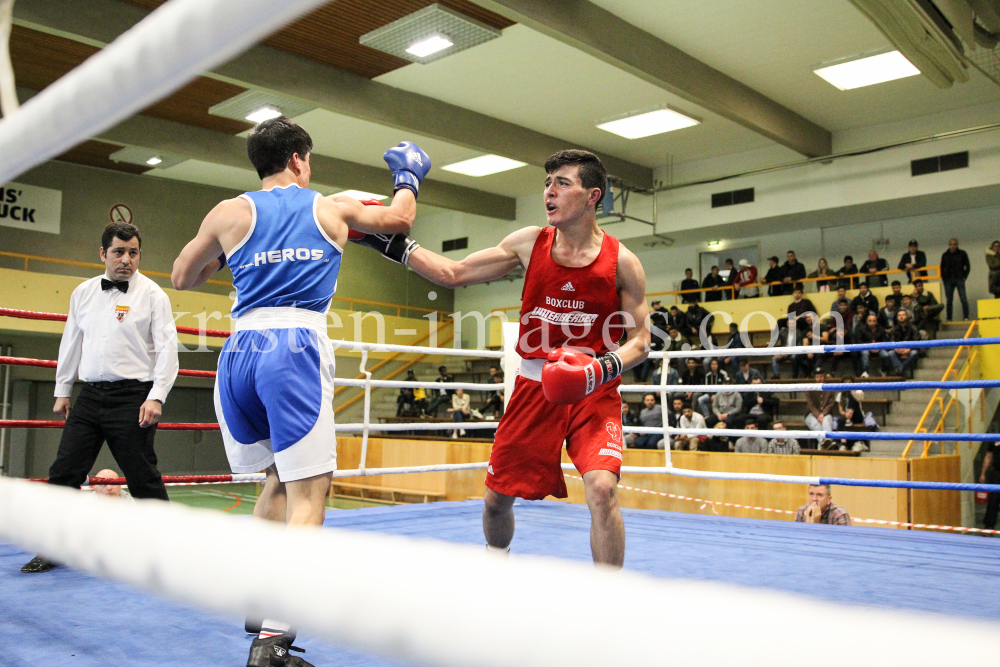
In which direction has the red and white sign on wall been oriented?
toward the camera

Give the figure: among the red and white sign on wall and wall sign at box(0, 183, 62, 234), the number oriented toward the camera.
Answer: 2

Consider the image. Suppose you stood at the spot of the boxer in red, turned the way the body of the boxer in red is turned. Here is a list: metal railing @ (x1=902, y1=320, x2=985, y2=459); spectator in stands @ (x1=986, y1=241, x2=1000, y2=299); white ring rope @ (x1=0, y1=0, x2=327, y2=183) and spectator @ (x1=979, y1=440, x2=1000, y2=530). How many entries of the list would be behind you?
3

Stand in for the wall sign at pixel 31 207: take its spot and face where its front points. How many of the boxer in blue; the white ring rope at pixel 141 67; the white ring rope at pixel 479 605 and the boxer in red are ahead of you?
4

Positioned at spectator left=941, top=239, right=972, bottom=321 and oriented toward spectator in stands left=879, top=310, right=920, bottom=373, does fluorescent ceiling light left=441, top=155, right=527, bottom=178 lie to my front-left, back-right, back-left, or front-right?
front-right

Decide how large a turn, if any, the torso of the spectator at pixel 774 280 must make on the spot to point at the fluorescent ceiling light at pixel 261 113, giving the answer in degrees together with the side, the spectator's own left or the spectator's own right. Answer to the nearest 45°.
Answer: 0° — they already face it

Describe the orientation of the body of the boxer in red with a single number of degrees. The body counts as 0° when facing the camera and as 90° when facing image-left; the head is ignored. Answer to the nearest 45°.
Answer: approximately 45°

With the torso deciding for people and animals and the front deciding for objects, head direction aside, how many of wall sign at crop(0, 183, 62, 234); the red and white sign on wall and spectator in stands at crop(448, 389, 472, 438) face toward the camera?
3

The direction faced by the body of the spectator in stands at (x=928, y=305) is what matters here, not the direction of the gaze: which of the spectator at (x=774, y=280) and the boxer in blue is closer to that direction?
the boxer in blue

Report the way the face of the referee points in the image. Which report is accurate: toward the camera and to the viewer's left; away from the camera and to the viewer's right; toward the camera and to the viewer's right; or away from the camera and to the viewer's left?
toward the camera and to the viewer's right

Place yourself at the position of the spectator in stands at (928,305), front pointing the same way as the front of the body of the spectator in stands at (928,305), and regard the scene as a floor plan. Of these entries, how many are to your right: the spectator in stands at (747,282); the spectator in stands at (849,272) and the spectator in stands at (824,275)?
3

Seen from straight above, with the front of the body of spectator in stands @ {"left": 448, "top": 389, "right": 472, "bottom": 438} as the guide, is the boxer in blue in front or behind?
in front

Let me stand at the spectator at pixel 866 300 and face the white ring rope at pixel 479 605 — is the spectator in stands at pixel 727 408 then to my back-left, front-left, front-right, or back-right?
front-right

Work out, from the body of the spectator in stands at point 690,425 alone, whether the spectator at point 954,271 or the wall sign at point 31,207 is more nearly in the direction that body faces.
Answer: the wall sign

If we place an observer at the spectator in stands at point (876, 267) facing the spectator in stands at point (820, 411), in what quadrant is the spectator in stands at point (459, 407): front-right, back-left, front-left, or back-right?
front-right

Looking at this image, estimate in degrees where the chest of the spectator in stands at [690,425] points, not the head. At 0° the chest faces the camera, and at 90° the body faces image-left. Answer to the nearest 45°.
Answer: approximately 45°
